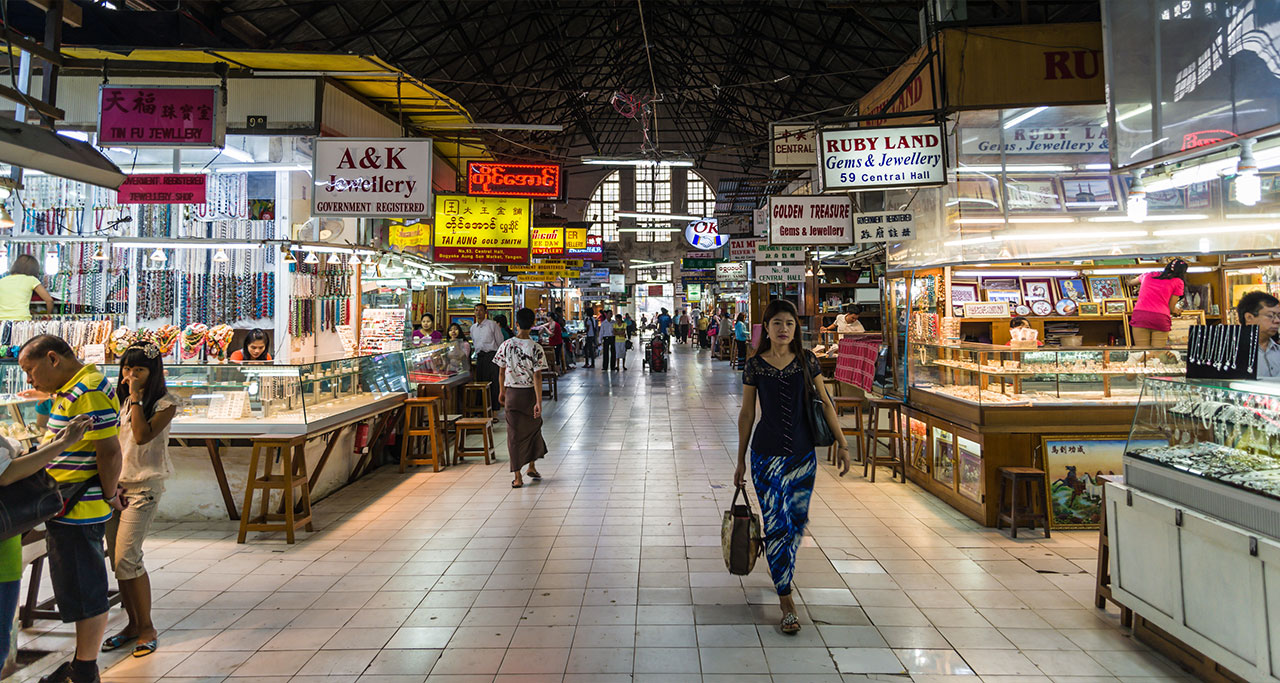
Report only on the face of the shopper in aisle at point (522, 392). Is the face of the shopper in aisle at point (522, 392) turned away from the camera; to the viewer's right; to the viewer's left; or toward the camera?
away from the camera

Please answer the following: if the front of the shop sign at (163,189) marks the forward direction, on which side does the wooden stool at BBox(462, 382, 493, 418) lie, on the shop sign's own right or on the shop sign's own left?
on the shop sign's own left

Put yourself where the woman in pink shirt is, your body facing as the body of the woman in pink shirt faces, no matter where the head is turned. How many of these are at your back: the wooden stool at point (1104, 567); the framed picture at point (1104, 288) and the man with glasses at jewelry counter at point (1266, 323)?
2

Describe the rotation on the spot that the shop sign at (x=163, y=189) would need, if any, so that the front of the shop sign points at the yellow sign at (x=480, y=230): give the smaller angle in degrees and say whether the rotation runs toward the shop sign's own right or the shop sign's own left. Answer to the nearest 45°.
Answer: approximately 90° to the shop sign's own left

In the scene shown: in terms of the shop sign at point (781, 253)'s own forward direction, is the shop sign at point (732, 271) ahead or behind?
behind

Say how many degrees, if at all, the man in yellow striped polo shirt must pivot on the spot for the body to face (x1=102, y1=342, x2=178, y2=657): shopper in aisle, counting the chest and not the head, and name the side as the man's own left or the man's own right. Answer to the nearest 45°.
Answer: approximately 135° to the man's own right

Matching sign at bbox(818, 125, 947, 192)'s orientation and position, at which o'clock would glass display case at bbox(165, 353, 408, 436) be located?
The glass display case is roughly at 2 o'clock from the sign.

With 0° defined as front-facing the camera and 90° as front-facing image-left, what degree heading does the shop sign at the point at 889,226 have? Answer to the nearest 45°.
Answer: approximately 0°
